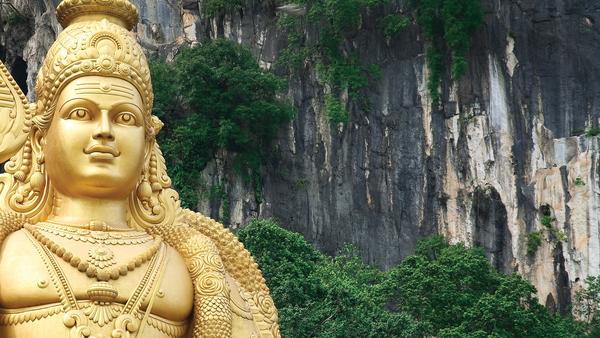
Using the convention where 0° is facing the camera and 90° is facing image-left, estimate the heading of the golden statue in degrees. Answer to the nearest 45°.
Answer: approximately 0°

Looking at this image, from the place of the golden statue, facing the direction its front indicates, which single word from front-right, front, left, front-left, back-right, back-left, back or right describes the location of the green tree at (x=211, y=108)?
back

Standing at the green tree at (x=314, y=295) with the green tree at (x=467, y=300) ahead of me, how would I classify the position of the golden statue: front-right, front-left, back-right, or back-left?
back-right

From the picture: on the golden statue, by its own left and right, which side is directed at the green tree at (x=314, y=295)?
back
